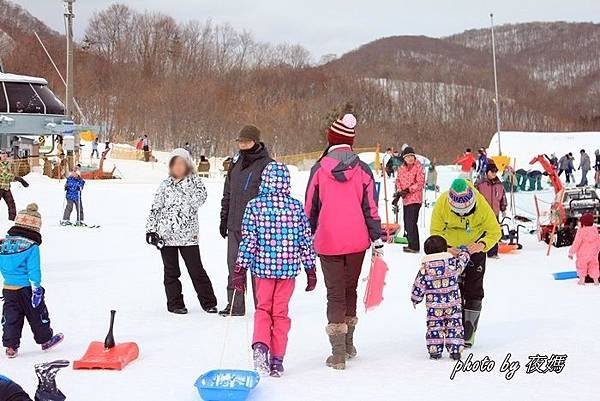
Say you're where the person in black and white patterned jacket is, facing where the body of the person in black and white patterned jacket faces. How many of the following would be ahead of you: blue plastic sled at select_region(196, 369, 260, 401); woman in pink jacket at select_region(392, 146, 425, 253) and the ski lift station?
1

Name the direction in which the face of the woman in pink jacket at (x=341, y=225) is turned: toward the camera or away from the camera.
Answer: away from the camera

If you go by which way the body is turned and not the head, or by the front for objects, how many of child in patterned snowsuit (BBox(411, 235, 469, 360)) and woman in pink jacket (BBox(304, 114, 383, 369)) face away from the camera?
2

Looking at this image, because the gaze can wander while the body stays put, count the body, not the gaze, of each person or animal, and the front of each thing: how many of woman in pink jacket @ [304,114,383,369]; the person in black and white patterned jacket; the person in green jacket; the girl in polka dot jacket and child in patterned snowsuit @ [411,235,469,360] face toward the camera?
2

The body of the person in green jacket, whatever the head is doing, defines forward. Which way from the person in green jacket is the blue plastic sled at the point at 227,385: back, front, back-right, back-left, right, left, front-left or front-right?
front-right

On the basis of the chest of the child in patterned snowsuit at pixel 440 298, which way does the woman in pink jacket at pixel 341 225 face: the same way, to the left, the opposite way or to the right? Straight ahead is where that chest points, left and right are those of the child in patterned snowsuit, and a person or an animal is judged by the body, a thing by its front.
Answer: the same way

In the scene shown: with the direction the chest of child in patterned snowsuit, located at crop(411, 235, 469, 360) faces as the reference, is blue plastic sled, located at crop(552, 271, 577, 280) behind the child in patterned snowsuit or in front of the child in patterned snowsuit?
in front

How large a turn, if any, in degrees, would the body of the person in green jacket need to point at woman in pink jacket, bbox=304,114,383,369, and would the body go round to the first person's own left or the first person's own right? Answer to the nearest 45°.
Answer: approximately 45° to the first person's own right

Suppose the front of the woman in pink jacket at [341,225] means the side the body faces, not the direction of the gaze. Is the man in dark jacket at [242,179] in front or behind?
in front

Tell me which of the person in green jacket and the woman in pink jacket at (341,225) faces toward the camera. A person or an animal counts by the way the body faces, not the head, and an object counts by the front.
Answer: the person in green jacket

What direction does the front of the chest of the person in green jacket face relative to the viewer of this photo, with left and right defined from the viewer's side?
facing the viewer

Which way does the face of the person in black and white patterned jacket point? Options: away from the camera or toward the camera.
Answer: toward the camera

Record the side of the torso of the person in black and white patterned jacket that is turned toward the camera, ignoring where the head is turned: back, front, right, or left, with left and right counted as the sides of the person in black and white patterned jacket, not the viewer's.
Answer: front

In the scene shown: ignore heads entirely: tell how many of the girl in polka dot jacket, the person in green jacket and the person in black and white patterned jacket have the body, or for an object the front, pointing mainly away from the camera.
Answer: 1

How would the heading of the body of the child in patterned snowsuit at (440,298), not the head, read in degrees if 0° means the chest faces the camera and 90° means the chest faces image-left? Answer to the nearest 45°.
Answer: approximately 180°

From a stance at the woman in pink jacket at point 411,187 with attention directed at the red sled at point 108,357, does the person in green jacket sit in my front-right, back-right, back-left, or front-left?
front-left

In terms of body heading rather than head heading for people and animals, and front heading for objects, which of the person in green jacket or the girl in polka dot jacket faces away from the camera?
the girl in polka dot jacket

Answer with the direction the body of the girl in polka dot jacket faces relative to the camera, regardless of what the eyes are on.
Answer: away from the camera
